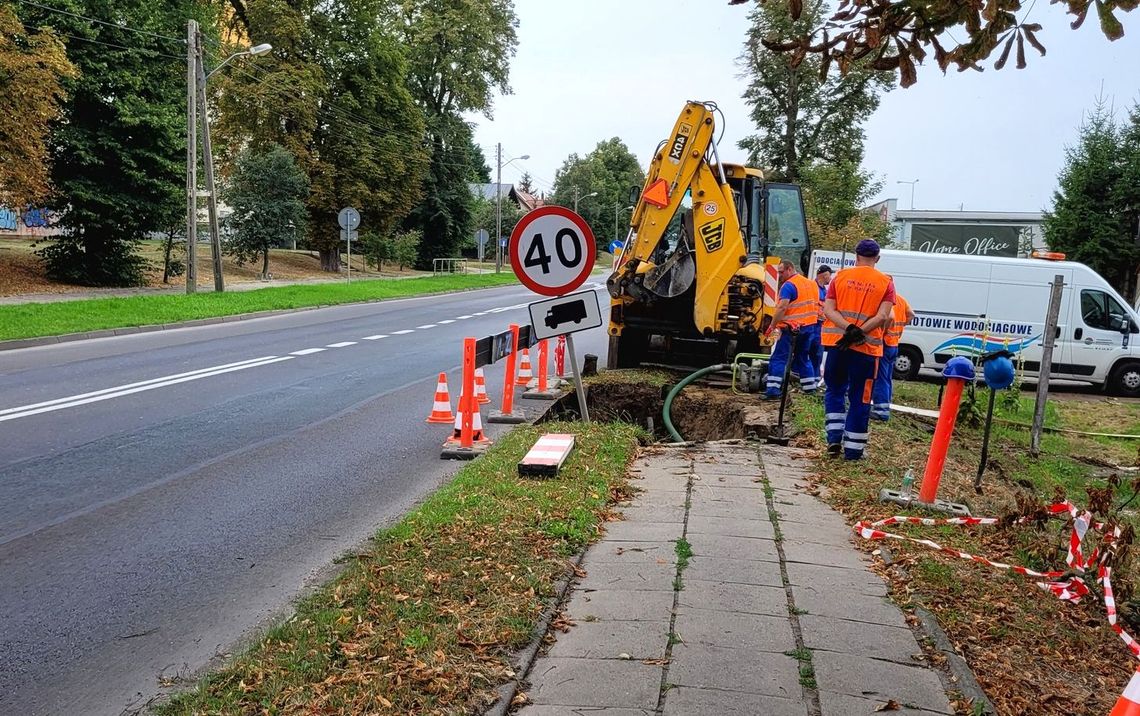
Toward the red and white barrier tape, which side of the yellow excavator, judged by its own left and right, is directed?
back

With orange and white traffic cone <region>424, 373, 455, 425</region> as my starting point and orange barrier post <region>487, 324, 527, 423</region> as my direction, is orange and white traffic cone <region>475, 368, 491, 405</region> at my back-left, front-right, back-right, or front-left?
front-left

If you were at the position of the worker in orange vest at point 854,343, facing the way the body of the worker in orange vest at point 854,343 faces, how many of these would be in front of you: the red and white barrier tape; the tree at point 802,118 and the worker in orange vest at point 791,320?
2

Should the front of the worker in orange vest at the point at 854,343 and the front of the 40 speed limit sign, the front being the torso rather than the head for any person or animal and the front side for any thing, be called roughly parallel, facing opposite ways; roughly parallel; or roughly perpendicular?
roughly parallel, facing opposite ways

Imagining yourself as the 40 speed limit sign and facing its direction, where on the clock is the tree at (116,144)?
The tree is roughly at 5 o'clock from the 40 speed limit sign.

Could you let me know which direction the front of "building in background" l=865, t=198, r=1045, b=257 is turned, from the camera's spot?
facing the viewer

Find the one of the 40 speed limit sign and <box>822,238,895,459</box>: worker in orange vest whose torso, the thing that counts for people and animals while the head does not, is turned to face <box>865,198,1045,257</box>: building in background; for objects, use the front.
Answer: the worker in orange vest

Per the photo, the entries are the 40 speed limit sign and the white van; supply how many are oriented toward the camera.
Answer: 1

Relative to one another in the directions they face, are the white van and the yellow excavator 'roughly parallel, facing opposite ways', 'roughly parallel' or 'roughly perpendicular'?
roughly perpendicular

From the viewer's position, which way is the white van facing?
facing to the right of the viewer

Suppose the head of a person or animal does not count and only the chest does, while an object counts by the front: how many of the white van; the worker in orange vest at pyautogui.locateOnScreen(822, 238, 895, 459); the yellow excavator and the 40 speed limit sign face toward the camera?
1

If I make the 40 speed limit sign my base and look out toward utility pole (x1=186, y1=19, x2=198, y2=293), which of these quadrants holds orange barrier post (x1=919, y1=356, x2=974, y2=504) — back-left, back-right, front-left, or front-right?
back-right

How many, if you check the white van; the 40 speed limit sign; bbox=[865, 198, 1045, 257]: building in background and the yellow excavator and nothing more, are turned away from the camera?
1

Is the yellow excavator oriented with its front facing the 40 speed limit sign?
no

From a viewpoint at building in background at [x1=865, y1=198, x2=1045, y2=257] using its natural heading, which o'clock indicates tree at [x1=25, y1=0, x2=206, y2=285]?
The tree is roughly at 2 o'clock from the building in background.

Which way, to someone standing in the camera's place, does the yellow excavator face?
facing away from the viewer

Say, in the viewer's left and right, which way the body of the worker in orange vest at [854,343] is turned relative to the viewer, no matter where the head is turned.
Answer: facing away from the viewer

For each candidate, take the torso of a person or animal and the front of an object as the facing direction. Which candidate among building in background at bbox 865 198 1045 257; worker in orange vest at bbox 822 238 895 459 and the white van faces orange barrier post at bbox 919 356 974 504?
the building in background

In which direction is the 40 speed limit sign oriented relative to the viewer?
toward the camera
